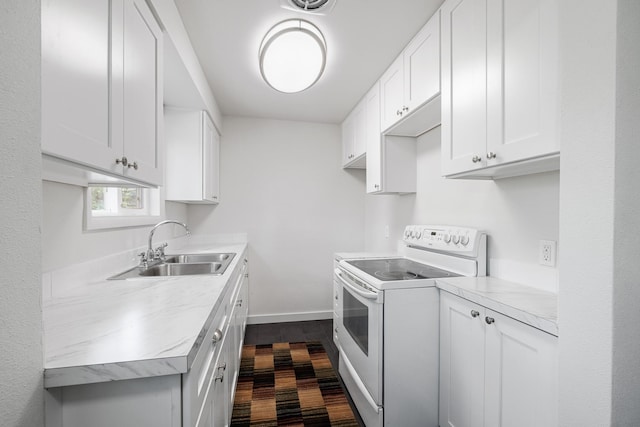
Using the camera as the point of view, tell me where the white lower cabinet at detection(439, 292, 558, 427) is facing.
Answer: facing the viewer and to the left of the viewer

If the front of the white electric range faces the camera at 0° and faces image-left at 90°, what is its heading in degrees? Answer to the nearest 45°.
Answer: approximately 45°

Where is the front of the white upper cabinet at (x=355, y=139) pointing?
to the viewer's left

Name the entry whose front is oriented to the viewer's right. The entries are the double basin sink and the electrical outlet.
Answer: the double basin sink

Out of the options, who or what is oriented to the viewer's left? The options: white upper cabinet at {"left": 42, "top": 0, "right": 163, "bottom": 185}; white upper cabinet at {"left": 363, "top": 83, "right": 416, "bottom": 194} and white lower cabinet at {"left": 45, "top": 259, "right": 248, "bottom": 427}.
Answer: white upper cabinet at {"left": 363, "top": 83, "right": 416, "bottom": 194}

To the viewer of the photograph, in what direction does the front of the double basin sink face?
facing to the right of the viewer

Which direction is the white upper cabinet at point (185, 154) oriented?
to the viewer's right

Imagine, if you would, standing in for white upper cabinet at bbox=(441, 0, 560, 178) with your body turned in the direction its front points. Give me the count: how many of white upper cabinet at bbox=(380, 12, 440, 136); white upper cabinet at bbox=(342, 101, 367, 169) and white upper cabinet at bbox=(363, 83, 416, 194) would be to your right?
3

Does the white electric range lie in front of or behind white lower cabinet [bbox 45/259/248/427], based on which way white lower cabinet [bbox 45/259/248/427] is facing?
in front

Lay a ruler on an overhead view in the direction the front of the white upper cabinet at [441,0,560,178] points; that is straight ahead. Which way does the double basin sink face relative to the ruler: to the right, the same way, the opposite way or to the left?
the opposite way

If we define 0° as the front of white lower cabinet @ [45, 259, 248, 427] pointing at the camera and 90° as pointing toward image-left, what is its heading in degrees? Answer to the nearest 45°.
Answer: approximately 270°

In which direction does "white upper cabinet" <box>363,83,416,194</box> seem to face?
to the viewer's left

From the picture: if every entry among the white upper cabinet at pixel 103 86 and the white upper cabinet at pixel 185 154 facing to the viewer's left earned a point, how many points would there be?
0

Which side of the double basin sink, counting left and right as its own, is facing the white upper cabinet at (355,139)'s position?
front
